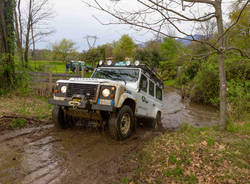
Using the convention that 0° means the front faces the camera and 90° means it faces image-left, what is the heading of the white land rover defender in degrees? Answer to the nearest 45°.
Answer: approximately 45°

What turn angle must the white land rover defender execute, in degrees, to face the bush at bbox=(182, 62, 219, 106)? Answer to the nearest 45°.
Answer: approximately 180°

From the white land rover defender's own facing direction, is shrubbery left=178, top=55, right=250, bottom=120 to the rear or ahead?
to the rear
